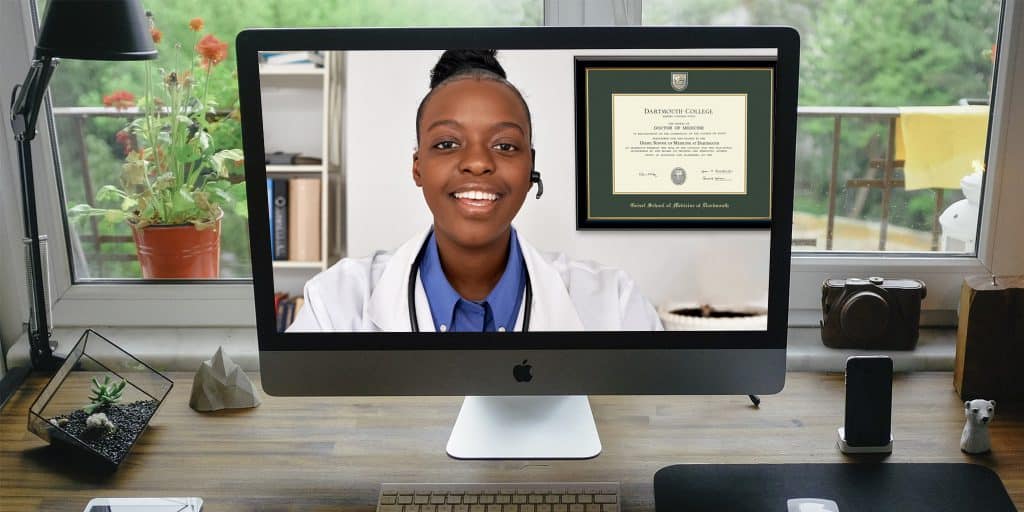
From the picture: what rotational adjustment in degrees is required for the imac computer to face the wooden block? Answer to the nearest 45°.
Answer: approximately 90° to its left

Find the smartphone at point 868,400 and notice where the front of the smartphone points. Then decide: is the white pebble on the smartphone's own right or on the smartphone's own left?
on the smartphone's own right

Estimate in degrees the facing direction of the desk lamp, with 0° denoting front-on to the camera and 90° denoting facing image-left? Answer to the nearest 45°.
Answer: approximately 270°

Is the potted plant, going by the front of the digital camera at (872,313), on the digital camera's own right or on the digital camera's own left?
on the digital camera's own right

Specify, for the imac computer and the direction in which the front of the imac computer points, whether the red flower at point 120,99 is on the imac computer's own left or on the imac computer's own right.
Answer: on the imac computer's own right

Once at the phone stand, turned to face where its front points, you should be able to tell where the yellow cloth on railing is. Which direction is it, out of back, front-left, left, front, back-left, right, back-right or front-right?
back
